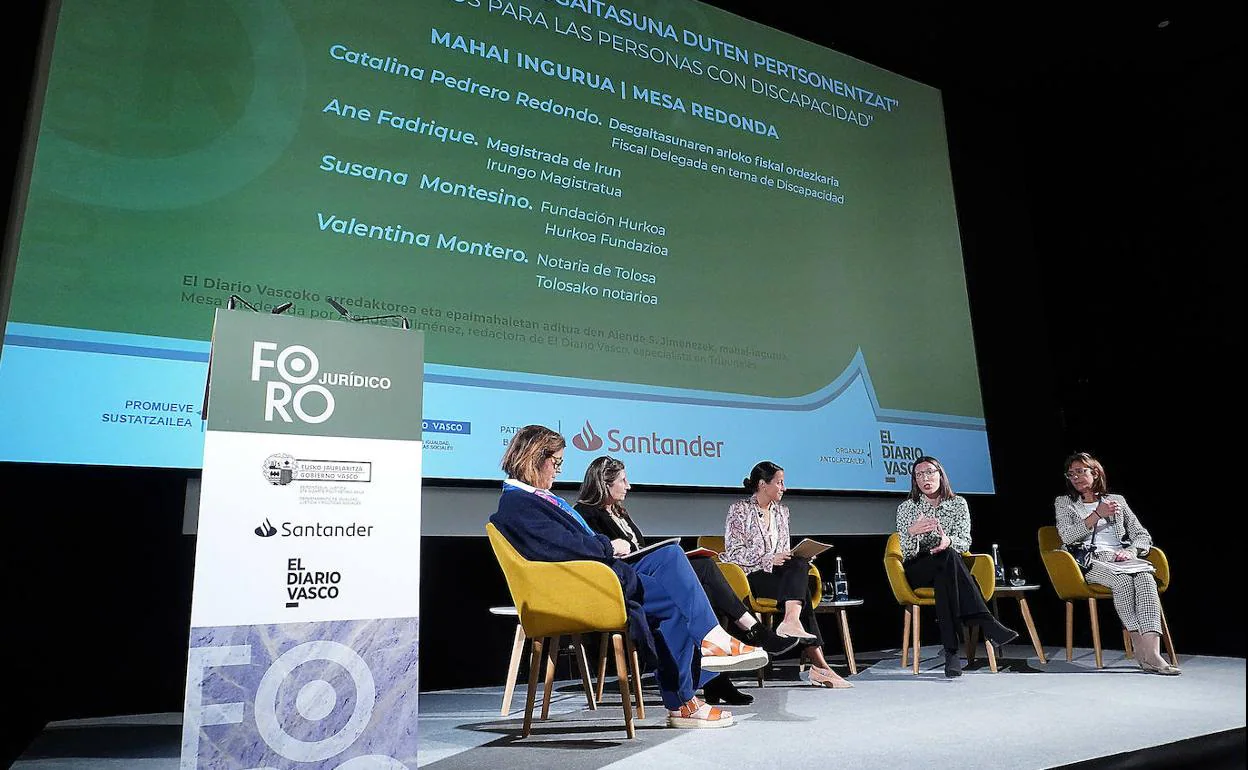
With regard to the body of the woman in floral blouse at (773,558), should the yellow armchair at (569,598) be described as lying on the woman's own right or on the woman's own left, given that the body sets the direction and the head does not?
on the woman's own right

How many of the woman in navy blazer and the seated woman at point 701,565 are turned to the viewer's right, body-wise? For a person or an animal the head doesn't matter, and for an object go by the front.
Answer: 2

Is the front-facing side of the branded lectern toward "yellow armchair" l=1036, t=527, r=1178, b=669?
no

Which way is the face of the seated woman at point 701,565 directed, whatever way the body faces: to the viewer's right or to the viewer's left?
to the viewer's right

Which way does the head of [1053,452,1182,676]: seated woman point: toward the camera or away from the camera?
toward the camera

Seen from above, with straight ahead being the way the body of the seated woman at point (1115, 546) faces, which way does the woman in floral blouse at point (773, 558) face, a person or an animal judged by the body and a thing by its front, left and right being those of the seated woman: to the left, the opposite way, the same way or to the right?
the same way

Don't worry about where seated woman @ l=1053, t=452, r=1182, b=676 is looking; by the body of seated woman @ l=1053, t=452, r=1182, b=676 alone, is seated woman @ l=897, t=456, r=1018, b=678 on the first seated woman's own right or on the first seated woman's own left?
on the first seated woman's own right

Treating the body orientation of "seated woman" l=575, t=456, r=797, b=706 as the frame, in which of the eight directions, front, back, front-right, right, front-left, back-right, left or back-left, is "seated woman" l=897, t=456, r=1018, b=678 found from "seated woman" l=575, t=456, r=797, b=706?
front-left

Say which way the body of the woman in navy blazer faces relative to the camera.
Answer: to the viewer's right

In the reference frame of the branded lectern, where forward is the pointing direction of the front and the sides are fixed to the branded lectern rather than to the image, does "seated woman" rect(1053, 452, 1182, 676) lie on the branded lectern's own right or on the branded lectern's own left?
on the branded lectern's own left

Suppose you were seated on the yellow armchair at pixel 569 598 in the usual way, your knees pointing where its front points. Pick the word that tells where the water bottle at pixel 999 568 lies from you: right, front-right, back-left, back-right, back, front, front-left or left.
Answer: front-left

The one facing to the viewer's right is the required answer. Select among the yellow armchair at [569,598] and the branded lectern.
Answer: the yellow armchair

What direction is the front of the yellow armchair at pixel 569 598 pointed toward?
to the viewer's right

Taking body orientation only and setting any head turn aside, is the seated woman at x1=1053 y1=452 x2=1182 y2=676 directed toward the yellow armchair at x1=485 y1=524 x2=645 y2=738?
no

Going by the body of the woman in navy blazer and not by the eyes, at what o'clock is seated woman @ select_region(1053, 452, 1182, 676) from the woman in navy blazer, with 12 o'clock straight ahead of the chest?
The seated woman is roughly at 11 o'clock from the woman in navy blazer.

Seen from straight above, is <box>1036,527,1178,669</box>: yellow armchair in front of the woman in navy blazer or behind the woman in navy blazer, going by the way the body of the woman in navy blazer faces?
in front

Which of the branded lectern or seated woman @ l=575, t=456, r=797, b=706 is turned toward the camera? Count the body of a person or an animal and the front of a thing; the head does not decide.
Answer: the branded lectern

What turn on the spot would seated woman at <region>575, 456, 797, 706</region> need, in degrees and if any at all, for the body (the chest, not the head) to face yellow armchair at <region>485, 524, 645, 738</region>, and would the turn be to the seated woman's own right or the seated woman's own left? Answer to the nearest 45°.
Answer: approximately 135° to the seated woman's own right

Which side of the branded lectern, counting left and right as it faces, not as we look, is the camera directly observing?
front

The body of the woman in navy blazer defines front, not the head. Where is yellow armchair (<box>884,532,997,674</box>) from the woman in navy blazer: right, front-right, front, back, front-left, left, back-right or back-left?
front-left
